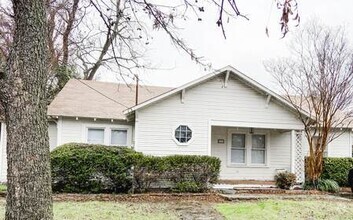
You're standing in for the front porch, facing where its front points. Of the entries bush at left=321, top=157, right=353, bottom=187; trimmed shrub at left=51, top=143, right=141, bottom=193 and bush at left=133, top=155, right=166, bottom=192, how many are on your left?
1

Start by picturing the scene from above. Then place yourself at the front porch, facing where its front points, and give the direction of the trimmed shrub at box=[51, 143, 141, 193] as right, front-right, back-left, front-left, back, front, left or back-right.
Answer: front-right

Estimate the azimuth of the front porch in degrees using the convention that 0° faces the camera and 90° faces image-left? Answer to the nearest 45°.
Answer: approximately 0°

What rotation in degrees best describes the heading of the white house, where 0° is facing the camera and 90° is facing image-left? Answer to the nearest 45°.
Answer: approximately 0°

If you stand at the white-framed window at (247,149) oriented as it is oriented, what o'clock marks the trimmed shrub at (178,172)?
The trimmed shrub is roughly at 1 o'clock from the white-framed window.

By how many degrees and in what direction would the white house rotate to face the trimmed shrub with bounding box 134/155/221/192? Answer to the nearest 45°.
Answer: approximately 45° to its right

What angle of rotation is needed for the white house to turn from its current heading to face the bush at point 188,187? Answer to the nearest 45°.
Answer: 0° — it already faces it
